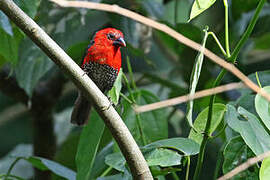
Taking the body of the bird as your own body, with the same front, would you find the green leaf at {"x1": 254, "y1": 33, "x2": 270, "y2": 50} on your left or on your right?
on your left

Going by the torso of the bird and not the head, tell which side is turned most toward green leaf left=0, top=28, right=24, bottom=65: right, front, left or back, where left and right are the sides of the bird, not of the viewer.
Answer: right

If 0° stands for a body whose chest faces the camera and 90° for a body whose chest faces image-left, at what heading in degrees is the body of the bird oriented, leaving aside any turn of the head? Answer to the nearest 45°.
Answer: approximately 315°
